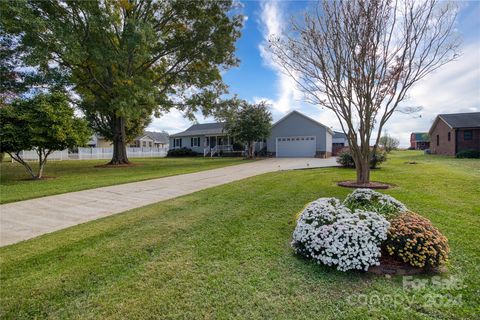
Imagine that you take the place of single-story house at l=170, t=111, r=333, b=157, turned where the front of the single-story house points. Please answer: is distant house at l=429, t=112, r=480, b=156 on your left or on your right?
on your left

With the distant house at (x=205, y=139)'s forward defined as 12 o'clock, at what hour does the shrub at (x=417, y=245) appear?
The shrub is roughly at 12 o'clock from the distant house.

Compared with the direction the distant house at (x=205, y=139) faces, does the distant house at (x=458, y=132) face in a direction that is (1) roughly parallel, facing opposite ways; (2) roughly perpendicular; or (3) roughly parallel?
roughly parallel

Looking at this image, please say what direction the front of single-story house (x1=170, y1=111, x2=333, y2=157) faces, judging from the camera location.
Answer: facing the viewer

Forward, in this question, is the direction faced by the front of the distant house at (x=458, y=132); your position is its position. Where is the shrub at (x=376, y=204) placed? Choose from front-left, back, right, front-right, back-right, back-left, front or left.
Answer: front-right

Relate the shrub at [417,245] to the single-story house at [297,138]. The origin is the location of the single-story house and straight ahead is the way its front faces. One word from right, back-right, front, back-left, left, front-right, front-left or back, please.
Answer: front

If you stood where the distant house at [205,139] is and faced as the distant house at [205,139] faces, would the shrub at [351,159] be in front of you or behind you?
in front

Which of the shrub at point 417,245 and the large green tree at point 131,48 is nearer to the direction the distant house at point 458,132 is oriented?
the shrub

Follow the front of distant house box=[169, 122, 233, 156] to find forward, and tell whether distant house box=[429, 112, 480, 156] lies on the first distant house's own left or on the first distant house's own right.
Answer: on the first distant house's own left

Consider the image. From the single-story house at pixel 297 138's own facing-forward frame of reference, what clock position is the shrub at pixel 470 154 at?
The shrub is roughly at 10 o'clock from the single-story house.

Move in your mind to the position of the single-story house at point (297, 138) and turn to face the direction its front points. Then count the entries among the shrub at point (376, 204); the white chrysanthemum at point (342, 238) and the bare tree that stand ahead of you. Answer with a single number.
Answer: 3
